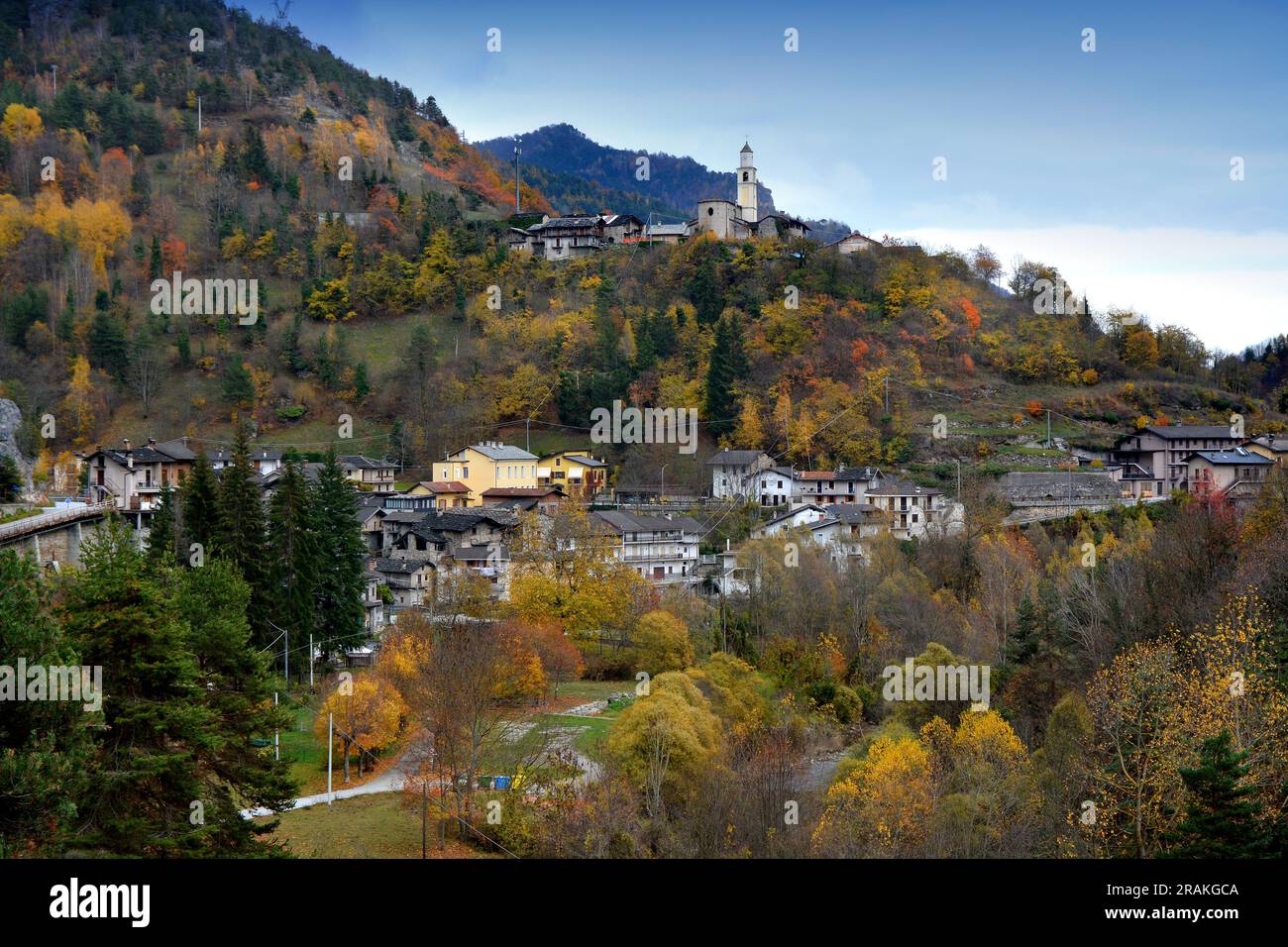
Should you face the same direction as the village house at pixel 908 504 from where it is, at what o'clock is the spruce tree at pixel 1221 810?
The spruce tree is roughly at 12 o'clock from the village house.

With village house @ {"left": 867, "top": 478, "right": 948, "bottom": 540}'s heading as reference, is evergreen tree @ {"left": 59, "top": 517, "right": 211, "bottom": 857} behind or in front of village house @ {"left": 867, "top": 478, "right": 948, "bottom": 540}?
in front

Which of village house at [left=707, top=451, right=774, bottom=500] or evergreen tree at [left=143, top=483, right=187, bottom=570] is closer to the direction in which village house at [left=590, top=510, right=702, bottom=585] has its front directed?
the evergreen tree

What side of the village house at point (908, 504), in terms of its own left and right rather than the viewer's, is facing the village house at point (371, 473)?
right

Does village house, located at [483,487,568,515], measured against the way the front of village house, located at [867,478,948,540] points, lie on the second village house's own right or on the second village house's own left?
on the second village house's own right

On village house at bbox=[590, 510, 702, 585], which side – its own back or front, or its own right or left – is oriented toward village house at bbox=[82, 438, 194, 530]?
right

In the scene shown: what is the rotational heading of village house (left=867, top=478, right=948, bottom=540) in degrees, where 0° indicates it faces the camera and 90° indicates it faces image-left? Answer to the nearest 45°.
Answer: approximately 0°

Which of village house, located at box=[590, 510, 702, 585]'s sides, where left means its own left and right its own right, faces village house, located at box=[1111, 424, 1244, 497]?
left

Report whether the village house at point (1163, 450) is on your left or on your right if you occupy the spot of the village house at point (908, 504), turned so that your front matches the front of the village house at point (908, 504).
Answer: on your left

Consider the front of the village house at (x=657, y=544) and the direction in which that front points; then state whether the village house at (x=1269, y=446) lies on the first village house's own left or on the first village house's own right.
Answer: on the first village house's own left

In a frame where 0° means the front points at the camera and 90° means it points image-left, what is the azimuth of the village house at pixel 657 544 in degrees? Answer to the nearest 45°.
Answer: approximately 0°

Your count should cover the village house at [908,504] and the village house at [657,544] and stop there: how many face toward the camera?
2
